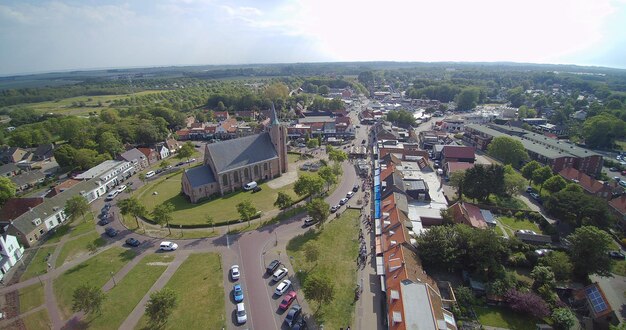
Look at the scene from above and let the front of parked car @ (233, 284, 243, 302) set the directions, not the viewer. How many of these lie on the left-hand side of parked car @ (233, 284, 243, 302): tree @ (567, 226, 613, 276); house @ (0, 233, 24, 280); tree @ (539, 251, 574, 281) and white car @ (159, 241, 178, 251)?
2
